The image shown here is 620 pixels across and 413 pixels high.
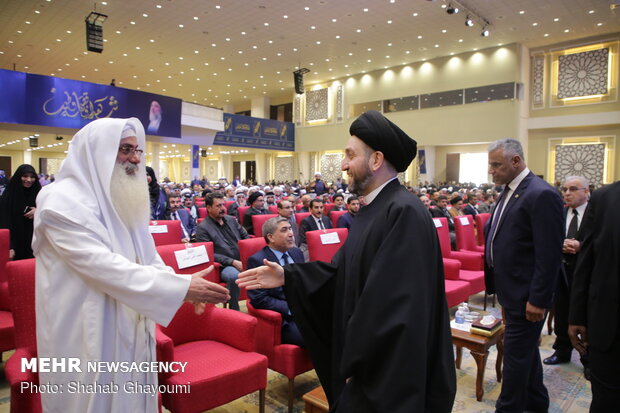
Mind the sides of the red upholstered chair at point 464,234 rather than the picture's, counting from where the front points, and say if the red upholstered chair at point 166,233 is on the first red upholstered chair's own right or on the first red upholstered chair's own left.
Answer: on the first red upholstered chair's own right

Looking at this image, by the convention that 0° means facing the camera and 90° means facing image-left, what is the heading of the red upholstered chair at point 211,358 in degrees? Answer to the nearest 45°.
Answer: approximately 315°

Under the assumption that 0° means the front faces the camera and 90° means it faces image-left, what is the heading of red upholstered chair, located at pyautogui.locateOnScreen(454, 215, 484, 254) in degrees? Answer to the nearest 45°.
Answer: approximately 315°

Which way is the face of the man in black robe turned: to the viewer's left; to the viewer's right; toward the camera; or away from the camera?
to the viewer's left

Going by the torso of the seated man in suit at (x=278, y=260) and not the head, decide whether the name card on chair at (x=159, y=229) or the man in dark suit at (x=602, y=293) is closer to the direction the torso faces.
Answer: the man in dark suit

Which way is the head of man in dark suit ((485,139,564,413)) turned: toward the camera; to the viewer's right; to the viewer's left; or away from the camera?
to the viewer's left

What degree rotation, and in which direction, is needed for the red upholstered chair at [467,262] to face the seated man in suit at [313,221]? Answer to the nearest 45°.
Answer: approximately 135° to its right

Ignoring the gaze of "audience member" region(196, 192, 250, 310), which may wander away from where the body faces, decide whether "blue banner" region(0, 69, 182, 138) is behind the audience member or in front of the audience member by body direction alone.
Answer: behind

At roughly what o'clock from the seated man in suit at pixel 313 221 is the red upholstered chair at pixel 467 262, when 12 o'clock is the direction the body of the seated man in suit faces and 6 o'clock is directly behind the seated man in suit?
The red upholstered chair is roughly at 11 o'clock from the seated man in suit.

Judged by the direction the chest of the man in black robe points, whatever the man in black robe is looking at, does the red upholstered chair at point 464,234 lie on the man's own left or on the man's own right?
on the man's own right
